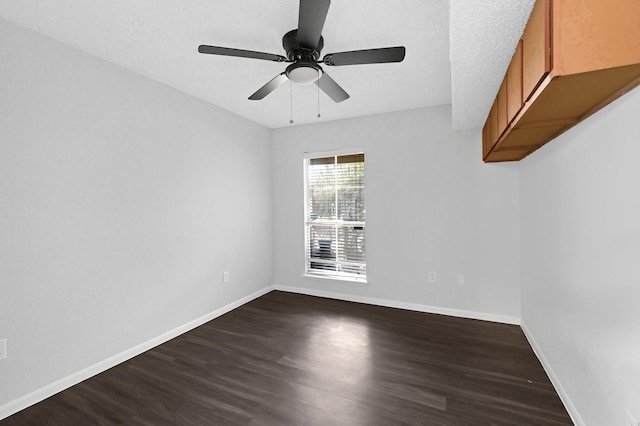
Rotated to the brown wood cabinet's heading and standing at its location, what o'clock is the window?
The window is roughly at 1 o'clock from the brown wood cabinet.

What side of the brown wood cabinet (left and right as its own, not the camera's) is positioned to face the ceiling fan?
front

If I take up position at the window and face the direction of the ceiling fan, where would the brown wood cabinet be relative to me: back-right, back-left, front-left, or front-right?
front-left

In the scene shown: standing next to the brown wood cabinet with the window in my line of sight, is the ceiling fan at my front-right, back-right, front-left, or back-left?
front-left

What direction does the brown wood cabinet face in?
to the viewer's left
